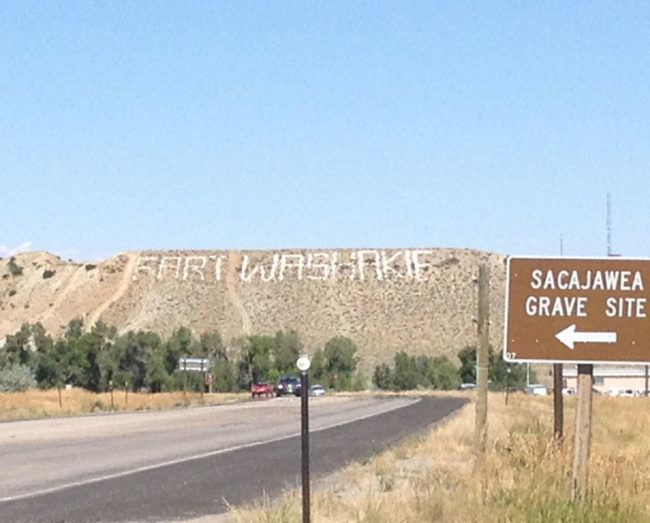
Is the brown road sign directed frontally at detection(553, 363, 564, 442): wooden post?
no

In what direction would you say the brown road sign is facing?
toward the camera

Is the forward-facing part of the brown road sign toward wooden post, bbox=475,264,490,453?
no
